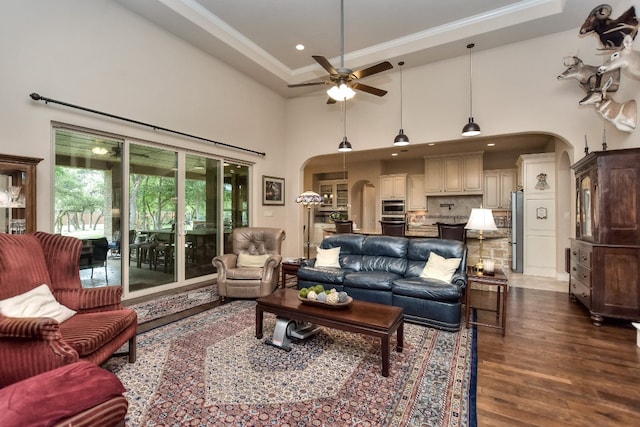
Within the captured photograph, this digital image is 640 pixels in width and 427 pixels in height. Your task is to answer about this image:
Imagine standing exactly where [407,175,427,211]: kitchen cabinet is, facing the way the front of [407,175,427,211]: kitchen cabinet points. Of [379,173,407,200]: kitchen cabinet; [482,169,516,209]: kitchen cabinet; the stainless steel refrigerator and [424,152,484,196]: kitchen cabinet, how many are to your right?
1

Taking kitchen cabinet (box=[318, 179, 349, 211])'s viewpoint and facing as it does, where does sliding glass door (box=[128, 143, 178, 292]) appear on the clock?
The sliding glass door is roughly at 1 o'clock from the kitchen cabinet.

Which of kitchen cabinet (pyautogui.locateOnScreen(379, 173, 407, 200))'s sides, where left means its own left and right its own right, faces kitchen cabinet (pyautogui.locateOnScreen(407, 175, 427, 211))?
left

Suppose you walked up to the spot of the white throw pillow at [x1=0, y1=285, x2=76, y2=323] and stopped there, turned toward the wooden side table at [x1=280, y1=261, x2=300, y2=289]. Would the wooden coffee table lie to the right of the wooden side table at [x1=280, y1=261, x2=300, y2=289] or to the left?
right

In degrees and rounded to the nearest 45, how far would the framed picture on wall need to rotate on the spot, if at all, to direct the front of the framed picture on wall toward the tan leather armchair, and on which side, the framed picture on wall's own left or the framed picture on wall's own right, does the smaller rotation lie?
approximately 45° to the framed picture on wall's own right

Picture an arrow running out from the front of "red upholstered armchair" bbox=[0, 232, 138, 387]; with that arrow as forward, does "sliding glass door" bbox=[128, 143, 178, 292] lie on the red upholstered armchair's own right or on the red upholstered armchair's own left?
on the red upholstered armchair's own left

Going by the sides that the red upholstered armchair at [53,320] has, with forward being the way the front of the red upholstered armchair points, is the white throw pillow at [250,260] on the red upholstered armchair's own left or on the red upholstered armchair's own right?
on the red upholstered armchair's own left

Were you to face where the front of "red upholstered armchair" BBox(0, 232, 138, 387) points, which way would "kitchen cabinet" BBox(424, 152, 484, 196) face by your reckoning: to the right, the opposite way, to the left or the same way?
to the right

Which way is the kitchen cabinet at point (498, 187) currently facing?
toward the camera

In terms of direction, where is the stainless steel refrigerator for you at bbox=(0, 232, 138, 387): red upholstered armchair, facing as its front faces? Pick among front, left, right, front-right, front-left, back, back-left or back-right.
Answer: front-left

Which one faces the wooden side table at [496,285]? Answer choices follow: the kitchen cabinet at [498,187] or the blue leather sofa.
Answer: the kitchen cabinet

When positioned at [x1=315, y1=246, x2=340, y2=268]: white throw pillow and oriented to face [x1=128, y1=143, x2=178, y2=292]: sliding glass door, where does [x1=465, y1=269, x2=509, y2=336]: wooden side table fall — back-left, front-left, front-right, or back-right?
back-left

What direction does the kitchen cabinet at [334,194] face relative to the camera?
toward the camera

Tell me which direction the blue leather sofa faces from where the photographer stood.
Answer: facing the viewer and to the left of the viewer

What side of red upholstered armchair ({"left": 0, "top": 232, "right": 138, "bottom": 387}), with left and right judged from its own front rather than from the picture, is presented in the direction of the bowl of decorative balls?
front

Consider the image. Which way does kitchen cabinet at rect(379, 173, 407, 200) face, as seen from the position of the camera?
facing the viewer
